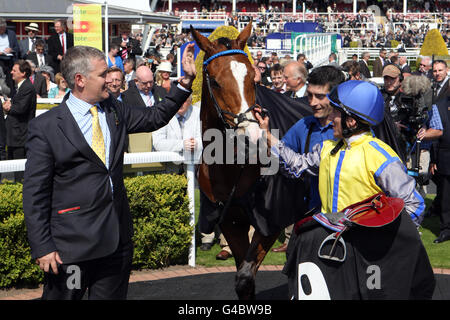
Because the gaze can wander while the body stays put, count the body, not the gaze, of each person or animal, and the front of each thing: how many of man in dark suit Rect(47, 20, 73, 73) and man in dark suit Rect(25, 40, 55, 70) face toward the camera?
2

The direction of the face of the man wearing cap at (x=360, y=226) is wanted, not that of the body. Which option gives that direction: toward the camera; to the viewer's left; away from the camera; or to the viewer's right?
to the viewer's left

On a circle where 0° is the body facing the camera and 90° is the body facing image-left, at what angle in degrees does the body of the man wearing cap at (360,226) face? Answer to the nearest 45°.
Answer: approximately 45°

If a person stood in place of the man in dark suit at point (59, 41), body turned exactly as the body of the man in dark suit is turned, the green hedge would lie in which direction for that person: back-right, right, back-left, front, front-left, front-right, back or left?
front

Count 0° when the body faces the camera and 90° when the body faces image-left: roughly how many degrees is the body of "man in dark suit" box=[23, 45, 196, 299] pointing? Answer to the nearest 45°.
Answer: approximately 315°

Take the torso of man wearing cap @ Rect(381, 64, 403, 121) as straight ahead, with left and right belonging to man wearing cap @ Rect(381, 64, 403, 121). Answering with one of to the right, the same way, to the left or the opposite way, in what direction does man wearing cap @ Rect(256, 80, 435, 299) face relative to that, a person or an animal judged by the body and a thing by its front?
the same way

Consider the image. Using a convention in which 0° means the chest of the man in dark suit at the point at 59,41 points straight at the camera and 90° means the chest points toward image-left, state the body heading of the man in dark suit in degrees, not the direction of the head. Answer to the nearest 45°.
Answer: approximately 0°

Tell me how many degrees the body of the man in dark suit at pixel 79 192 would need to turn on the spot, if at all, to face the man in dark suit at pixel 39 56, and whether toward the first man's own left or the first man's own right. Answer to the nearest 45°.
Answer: approximately 135° to the first man's own left

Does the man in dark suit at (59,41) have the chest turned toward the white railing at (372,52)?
no

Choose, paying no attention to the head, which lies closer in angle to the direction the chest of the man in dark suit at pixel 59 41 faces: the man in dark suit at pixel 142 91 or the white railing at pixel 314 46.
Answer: the man in dark suit

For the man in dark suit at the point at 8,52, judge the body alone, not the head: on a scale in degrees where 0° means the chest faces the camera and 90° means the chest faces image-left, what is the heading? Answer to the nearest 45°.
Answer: approximately 45°

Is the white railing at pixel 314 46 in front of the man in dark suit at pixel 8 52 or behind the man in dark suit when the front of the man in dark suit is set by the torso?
behind

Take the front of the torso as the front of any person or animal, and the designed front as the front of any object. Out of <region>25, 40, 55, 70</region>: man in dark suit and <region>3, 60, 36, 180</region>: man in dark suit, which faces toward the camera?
<region>25, 40, 55, 70</region>: man in dark suit
